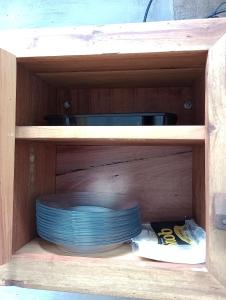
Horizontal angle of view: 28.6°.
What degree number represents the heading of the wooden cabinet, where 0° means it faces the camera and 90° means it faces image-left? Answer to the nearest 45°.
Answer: approximately 0°
